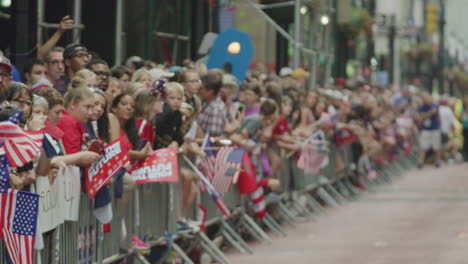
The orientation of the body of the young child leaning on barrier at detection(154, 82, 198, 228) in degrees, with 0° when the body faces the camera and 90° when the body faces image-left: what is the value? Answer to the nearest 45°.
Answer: approximately 315°

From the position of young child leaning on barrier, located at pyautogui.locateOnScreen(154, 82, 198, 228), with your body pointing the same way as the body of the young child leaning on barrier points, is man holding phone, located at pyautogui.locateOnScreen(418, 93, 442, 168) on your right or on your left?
on your left

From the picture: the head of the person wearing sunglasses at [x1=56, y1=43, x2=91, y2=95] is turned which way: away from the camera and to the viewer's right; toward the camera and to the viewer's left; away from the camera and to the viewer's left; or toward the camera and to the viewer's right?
toward the camera and to the viewer's right

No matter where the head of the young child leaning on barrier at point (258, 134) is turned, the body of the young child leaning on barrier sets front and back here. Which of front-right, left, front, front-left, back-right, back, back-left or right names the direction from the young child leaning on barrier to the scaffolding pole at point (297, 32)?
back-left

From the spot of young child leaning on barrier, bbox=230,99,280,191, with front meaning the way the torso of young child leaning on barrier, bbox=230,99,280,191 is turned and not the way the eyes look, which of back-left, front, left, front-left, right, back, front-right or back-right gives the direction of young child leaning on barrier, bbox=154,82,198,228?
front-right

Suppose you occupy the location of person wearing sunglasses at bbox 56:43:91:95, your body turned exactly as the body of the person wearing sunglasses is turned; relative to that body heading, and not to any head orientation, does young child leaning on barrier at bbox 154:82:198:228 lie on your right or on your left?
on your left

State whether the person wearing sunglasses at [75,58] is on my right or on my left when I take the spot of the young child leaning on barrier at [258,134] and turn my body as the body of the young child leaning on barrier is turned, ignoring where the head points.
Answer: on my right
